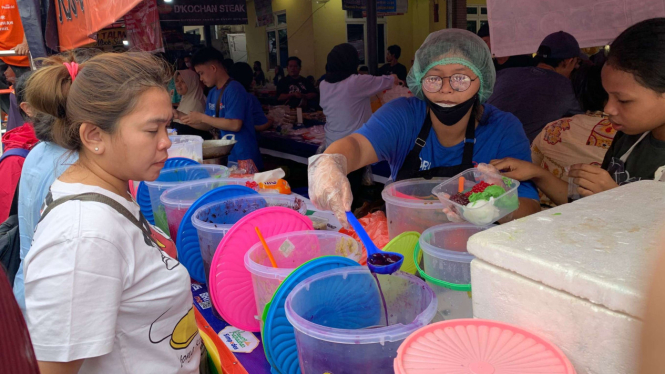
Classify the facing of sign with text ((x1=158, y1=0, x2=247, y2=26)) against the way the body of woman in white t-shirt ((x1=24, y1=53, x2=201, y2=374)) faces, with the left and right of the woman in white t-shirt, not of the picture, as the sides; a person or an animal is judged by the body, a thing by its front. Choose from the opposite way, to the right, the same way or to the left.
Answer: to the right

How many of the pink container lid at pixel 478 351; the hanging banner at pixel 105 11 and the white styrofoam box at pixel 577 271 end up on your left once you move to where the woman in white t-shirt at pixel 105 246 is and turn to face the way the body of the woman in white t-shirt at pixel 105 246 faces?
1

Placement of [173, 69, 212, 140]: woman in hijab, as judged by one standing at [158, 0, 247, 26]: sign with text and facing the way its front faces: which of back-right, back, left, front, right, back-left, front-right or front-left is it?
front

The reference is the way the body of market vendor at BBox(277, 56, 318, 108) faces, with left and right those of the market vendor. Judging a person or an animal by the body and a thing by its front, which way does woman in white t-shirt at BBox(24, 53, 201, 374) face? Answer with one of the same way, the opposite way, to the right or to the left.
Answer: to the left

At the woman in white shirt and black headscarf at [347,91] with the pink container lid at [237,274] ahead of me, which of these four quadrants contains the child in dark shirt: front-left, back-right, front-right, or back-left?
front-left

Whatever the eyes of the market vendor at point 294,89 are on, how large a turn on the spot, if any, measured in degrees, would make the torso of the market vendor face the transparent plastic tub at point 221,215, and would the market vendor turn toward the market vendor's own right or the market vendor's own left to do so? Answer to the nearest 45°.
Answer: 0° — they already face it

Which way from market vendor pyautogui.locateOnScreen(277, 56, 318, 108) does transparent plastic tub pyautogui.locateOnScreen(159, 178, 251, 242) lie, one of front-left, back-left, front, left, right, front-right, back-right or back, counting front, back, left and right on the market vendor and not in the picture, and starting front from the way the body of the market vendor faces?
front

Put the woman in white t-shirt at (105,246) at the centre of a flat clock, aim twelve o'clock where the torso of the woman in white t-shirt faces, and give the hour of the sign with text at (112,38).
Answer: The sign with text is roughly at 9 o'clock from the woman in white t-shirt.

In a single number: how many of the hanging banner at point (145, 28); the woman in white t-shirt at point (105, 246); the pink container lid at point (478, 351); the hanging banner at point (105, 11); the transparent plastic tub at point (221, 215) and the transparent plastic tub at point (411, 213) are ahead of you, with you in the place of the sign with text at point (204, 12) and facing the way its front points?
6

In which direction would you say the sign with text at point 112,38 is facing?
toward the camera

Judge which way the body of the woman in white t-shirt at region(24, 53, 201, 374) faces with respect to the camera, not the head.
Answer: to the viewer's right

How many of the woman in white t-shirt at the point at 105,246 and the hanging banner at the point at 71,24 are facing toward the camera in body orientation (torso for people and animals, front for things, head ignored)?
1

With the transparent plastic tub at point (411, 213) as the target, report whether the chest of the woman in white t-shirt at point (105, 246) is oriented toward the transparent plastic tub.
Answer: yes

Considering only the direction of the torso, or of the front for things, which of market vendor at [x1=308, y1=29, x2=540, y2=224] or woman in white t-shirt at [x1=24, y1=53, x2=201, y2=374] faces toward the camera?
the market vendor

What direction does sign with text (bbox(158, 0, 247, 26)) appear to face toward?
toward the camera

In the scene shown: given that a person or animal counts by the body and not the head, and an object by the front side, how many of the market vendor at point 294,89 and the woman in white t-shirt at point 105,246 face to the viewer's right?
1
